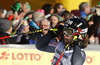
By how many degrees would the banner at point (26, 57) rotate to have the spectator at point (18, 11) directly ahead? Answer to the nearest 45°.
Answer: approximately 180°

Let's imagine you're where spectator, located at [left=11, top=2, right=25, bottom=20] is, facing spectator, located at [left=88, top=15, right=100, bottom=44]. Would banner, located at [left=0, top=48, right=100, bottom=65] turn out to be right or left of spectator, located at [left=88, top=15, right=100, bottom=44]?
right

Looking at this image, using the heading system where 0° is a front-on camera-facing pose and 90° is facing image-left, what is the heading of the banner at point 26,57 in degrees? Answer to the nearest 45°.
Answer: approximately 0°

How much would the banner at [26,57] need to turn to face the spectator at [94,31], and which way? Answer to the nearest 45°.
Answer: approximately 135° to its left
